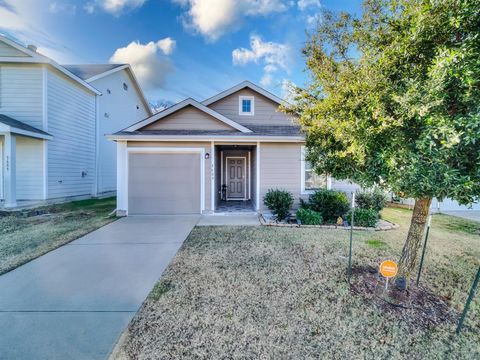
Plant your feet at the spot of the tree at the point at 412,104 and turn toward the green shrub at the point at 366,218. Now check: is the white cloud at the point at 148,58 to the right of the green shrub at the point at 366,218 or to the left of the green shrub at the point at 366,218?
left

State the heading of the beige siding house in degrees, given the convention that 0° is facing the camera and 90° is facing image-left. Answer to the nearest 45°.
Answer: approximately 0°

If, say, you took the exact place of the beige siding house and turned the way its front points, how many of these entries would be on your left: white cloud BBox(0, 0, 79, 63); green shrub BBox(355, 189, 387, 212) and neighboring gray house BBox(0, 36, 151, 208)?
1

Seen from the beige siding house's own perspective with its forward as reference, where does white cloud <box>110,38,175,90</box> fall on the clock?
The white cloud is roughly at 5 o'clock from the beige siding house.

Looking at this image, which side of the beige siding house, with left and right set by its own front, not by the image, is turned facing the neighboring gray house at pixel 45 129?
right

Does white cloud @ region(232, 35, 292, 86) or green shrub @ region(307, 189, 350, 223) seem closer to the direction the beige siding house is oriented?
the green shrub

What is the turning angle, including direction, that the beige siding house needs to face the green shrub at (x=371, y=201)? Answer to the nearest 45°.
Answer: approximately 90° to its left
